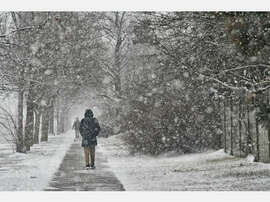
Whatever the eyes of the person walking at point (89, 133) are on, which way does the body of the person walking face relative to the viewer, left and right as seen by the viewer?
facing away from the viewer
